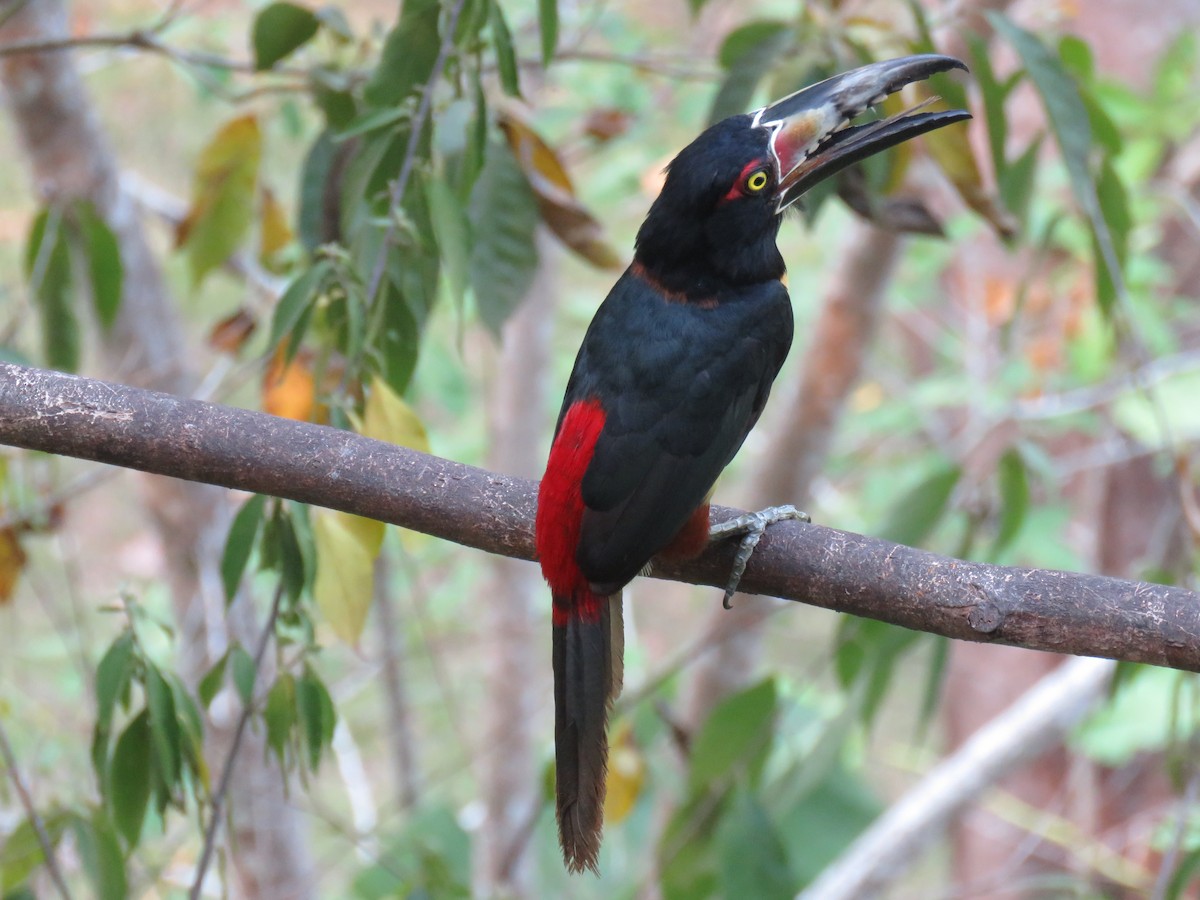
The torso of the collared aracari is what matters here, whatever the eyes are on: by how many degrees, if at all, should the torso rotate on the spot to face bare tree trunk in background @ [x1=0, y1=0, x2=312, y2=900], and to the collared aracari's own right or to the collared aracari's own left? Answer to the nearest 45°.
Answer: approximately 90° to the collared aracari's own left

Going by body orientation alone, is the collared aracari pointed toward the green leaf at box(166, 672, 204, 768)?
no

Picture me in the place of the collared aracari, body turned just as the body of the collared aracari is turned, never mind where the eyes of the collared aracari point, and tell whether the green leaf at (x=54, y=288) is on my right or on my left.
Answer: on my left

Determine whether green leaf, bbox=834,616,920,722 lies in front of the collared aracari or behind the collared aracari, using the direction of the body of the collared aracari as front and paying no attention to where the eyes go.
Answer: in front

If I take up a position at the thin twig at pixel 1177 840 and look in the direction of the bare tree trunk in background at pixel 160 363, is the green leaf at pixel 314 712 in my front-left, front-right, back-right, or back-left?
front-left

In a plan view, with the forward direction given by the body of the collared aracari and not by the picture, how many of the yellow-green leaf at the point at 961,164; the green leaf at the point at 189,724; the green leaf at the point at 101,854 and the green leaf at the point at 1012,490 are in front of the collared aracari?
2

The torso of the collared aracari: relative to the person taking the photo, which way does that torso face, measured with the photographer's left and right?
facing away from the viewer and to the right of the viewer
